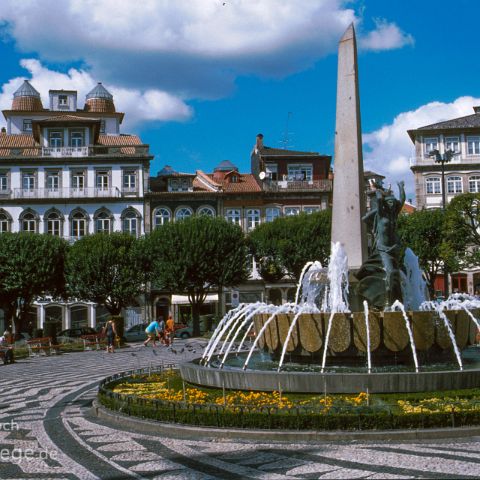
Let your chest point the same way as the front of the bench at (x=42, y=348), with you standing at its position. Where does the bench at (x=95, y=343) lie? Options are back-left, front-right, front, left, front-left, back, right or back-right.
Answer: left

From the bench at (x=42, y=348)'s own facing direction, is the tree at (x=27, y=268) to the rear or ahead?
to the rear

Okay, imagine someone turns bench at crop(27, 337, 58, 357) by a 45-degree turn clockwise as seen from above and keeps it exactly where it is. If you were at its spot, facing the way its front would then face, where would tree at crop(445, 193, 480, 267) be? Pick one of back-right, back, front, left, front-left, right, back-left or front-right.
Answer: left

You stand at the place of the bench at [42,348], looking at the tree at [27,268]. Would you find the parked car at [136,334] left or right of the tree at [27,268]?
right

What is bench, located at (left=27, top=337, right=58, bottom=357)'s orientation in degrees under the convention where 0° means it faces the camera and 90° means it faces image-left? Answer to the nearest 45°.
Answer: approximately 315°

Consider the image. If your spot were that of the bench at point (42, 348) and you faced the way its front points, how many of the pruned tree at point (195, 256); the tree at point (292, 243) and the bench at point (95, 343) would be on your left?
3

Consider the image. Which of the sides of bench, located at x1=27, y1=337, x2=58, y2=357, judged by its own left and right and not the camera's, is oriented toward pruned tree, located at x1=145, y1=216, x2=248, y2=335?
left

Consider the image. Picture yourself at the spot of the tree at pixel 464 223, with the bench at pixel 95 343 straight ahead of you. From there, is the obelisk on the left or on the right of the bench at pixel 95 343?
left

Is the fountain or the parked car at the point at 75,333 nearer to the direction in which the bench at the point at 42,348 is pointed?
the fountain

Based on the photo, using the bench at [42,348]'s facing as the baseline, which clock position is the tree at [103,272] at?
The tree is roughly at 8 o'clock from the bench.

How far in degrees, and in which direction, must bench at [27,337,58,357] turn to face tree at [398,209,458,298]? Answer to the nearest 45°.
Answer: approximately 45° to its left

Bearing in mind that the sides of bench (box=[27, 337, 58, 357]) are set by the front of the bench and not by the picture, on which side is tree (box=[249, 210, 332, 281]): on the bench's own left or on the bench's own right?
on the bench's own left

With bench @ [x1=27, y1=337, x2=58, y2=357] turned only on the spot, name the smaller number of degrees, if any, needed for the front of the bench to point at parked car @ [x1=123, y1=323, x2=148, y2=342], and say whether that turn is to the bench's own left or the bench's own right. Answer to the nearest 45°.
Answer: approximately 90° to the bench's own left

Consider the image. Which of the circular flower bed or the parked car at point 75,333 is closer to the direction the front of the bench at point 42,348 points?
the circular flower bed
